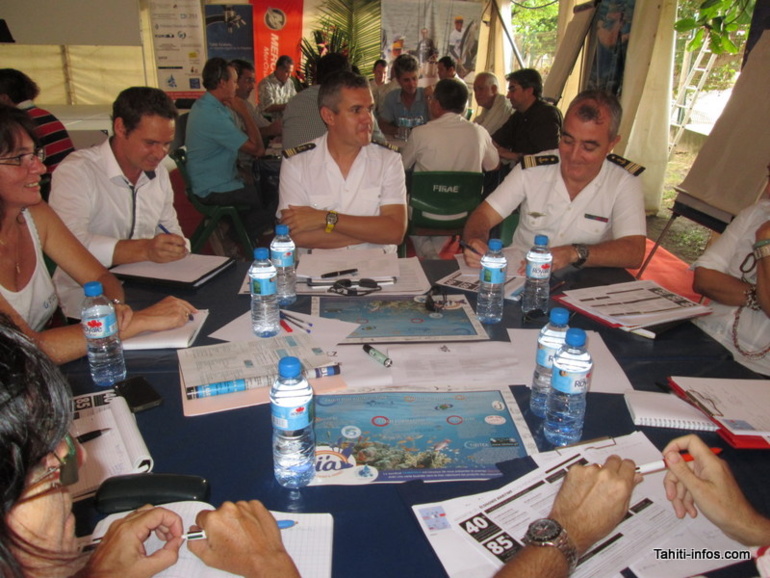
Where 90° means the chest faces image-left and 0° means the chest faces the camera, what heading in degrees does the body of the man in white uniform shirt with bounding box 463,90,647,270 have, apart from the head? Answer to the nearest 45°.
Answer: approximately 45°

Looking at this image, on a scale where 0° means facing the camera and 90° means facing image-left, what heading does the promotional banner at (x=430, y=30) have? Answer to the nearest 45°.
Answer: approximately 0°

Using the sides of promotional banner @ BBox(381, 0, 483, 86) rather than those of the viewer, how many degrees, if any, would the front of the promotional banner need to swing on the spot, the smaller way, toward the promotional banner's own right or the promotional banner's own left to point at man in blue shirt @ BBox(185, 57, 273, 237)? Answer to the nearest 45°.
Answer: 0° — it already faces them

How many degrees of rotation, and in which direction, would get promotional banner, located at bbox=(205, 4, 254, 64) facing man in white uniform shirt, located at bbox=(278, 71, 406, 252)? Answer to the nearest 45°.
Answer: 0° — it already faces them

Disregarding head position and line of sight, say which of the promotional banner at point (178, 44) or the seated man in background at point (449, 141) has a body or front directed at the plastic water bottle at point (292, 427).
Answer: the promotional banner

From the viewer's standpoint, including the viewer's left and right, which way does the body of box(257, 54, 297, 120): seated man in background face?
facing the viewer and to the right of the viewer

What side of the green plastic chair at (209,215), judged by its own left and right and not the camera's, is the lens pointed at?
right

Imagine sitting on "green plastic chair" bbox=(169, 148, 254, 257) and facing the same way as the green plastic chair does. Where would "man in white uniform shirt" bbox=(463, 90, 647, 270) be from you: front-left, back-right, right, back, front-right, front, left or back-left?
front-right

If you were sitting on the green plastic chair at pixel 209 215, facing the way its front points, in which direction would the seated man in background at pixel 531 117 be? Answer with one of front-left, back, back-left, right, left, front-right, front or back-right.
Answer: front

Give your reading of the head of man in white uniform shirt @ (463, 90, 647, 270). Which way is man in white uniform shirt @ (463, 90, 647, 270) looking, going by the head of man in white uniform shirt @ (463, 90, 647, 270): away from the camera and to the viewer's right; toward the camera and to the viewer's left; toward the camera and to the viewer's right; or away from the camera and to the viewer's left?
toward the camera and to the viewer's left

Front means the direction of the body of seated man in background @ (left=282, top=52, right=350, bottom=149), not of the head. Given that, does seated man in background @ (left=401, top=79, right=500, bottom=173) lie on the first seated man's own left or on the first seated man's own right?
on the first seated man's own right

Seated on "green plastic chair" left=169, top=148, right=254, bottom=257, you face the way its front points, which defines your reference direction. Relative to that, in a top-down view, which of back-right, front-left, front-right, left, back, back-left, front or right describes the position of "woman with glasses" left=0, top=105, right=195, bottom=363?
right

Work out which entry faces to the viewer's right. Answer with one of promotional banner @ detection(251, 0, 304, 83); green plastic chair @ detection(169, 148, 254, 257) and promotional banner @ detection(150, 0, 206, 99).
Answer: the green plastic chair

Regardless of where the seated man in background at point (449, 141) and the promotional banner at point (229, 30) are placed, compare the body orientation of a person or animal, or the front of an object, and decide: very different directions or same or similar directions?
very different directions

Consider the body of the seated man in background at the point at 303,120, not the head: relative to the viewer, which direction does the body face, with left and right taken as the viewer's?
facing away from the viewer and to the right of the viewer

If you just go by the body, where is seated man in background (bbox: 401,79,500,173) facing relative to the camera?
away from the camera

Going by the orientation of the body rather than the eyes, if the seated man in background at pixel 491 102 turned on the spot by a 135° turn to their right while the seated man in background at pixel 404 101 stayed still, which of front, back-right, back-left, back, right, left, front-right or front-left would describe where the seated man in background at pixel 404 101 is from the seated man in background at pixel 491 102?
left

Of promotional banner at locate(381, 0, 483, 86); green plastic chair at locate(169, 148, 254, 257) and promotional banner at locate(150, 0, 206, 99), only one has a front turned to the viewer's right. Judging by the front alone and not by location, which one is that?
the green plastic chair

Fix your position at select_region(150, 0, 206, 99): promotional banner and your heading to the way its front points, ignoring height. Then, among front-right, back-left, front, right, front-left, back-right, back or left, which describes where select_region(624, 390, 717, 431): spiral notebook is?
front

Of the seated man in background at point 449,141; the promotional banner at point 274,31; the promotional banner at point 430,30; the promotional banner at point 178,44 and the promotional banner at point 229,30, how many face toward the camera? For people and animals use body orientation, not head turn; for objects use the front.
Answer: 4

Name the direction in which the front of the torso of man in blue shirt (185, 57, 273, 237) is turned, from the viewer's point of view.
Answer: to the viewer's right

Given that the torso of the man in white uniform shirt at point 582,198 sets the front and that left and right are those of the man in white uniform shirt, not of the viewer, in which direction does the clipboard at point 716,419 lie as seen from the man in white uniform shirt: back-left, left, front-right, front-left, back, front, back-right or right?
front-left

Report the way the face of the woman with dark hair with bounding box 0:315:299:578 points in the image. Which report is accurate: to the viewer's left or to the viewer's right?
to the viewer's right

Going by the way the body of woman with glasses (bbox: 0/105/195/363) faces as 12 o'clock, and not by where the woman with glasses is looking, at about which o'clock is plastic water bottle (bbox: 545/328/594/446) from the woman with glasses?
The plastic water bottle is roughly at 12 o'clock from the woman with glasses.

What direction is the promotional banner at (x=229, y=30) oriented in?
toward the camera
